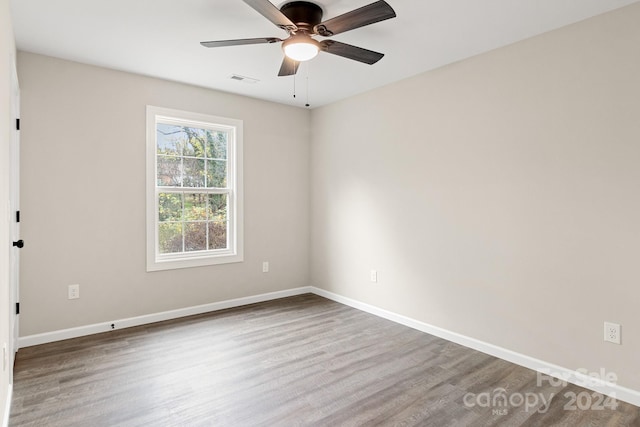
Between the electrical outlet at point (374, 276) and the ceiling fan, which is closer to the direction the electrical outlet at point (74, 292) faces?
the ceiling fan

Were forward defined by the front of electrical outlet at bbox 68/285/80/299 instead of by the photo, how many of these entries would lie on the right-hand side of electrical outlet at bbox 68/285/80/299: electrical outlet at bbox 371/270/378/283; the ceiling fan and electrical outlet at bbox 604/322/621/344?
0

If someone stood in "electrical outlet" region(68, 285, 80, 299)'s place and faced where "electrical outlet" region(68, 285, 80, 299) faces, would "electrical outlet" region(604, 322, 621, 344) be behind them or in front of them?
in front

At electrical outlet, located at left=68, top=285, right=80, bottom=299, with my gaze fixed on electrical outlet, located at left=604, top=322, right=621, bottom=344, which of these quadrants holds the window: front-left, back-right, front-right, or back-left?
front-left

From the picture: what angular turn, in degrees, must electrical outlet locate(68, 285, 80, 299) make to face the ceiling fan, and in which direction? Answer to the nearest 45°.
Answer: approximately 45° to its left

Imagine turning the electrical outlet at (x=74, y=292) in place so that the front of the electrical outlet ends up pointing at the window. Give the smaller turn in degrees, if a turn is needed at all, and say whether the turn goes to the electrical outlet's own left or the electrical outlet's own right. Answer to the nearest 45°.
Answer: approximately 90° to the electrical outlet's own left

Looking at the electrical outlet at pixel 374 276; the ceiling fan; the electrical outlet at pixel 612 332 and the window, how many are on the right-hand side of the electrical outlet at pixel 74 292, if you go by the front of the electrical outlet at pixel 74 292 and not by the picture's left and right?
0

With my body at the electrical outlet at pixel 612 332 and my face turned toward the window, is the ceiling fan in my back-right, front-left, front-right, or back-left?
front-left

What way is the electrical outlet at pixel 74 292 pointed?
toward the camera

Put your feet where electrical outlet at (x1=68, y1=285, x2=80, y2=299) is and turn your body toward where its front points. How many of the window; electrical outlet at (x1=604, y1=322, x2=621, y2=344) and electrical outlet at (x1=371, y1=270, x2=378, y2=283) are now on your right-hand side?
0

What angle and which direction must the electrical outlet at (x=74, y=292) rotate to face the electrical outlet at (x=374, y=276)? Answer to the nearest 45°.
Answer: approximately 90° to its left

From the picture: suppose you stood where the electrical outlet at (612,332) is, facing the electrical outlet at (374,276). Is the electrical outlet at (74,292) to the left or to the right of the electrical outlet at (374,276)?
left
